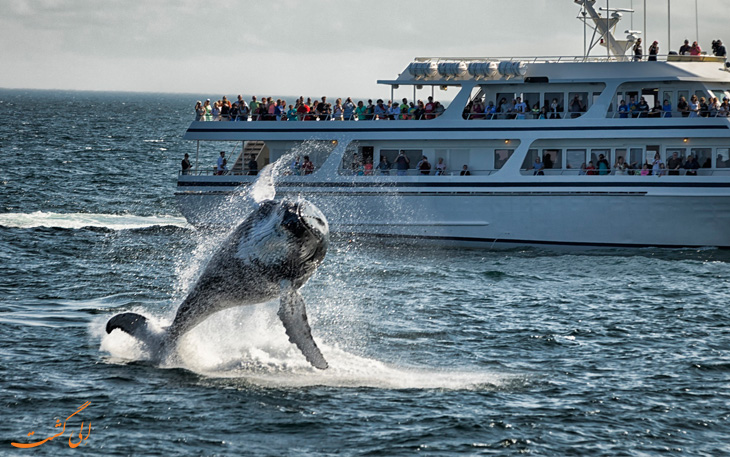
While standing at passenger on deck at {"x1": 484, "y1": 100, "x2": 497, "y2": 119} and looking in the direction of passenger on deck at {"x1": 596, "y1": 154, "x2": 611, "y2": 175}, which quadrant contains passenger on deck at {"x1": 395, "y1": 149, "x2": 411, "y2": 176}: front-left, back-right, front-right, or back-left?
back-right

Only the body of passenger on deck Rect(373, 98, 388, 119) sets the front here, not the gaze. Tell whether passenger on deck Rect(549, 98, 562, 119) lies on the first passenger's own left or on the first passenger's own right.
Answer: on the first passenger's own left

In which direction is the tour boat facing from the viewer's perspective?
to the viewer's right

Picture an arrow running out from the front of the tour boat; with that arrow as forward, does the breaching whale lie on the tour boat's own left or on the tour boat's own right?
on the tour boat's own right

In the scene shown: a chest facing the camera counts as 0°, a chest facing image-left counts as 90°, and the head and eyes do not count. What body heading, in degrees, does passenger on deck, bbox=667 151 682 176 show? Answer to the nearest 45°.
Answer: approximately 0°
